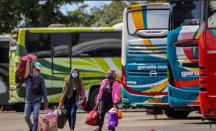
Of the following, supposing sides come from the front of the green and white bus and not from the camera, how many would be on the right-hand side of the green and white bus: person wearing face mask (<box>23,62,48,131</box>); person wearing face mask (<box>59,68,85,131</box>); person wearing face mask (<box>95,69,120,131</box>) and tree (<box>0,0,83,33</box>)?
3

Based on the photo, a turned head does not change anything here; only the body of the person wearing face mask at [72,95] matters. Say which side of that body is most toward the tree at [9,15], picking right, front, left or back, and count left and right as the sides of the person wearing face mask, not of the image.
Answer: back

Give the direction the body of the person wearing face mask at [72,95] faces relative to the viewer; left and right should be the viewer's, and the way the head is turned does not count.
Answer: facing the viewer

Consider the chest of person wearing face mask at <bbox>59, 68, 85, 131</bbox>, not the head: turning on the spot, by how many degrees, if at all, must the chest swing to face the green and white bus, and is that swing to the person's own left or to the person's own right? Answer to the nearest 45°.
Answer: approximately 180°
